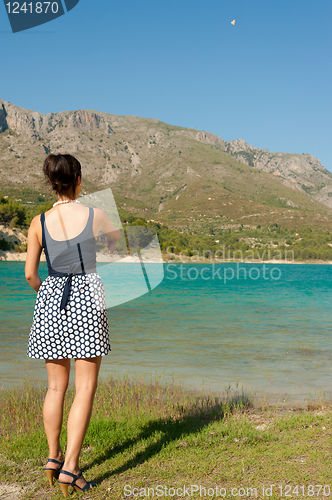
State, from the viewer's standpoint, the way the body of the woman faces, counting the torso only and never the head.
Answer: away from the camera
